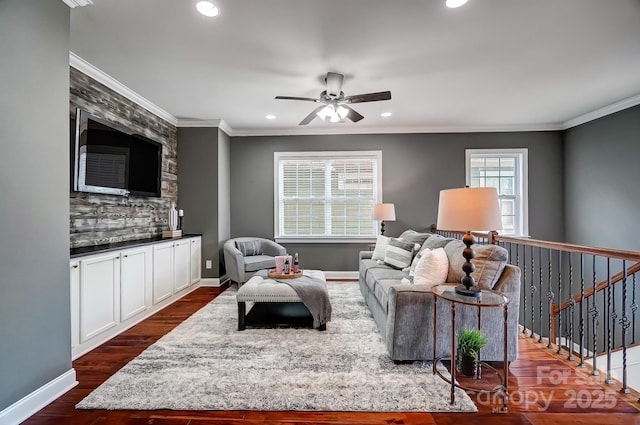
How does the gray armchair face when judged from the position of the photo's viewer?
facing the viewer and to the right of the viewer

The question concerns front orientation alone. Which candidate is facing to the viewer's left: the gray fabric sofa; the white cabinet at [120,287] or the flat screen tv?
the gray fabric sofa

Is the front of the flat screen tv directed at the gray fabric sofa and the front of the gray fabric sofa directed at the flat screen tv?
yes

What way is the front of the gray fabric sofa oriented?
to the viewer's left

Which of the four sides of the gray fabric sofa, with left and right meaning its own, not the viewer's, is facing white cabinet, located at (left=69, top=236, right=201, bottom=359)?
front

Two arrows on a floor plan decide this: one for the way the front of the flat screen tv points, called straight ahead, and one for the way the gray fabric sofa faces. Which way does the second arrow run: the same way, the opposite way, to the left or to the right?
the opposite way

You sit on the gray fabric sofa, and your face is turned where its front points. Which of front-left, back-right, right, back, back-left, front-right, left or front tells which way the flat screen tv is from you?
front

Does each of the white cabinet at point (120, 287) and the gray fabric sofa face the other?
yes

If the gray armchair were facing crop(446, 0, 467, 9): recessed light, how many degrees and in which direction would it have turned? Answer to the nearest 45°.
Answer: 0° — it already faces it

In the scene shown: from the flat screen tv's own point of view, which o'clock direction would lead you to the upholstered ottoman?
The upholstered ottoman is roughly at 12 o'clock from the flat screen tv.

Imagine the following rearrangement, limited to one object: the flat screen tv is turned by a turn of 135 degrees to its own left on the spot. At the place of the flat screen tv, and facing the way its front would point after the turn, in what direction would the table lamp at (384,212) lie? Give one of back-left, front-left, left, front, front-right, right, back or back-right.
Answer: right

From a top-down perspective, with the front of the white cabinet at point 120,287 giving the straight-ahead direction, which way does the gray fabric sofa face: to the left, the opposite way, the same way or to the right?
the opposite way
